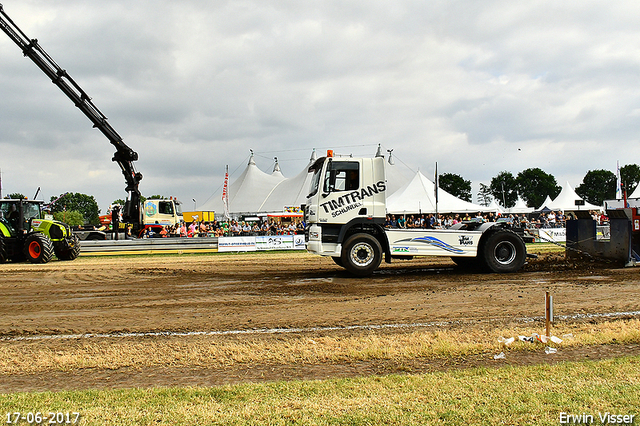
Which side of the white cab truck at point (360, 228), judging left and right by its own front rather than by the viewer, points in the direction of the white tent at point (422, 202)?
right

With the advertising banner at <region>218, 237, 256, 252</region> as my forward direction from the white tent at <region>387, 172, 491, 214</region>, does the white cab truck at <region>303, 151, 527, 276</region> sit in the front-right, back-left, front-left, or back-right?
front-left

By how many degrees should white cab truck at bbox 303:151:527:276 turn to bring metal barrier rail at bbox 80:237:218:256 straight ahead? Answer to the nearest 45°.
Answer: approximately 45° to its right

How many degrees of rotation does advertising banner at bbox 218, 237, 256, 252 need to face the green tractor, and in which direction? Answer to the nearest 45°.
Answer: approximately 45° to its right

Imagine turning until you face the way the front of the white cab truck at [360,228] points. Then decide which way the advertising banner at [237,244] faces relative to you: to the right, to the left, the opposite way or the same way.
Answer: to the left

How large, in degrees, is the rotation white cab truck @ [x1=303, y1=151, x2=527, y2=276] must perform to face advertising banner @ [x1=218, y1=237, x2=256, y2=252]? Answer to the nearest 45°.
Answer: approximately 45° to its right

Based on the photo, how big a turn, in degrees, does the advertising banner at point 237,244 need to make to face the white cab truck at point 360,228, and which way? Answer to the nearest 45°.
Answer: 0° — it already faces it

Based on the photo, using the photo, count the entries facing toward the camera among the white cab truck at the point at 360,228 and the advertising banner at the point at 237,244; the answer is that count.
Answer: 1

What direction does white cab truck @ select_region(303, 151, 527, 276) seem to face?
to the viewer's left

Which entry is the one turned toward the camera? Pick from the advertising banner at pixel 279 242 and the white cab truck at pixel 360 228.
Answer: the advertising banner

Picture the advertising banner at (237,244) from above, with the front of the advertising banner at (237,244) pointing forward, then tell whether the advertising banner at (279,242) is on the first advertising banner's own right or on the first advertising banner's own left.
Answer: on the first advertising banner's own left

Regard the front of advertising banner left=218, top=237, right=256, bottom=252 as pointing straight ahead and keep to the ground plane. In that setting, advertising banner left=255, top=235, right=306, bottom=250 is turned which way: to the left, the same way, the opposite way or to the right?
the same way

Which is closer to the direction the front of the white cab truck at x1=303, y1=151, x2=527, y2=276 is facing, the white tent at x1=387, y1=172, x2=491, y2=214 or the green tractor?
the green tractor

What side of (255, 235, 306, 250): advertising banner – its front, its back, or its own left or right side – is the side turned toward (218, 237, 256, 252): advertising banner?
right

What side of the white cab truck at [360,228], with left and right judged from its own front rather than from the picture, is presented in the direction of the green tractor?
front

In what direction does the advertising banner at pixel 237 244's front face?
toward the camera
